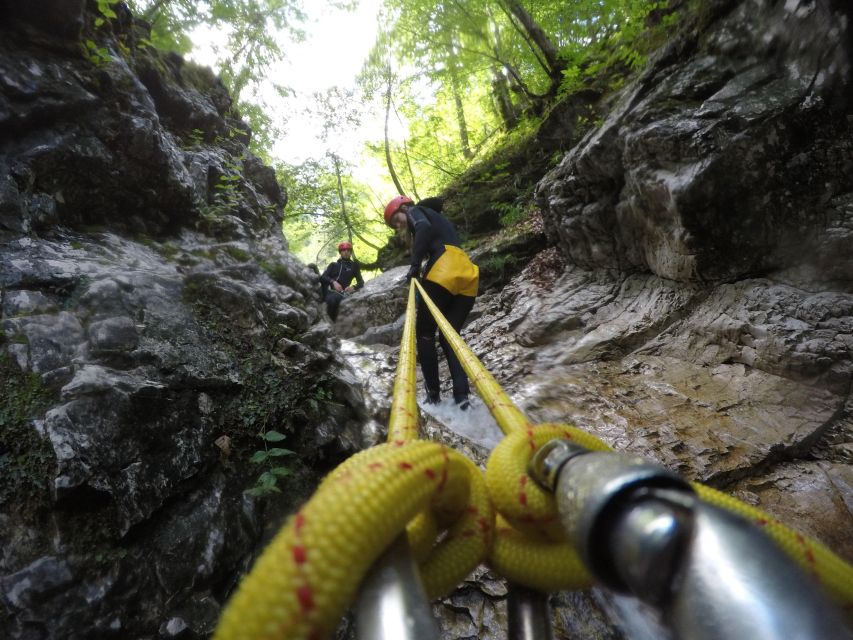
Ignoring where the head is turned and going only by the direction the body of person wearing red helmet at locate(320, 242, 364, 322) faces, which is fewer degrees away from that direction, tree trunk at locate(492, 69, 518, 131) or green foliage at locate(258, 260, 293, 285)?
the green foliage

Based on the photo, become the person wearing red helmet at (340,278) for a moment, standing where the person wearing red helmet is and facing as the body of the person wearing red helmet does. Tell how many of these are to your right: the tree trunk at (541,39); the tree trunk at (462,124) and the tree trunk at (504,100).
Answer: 0

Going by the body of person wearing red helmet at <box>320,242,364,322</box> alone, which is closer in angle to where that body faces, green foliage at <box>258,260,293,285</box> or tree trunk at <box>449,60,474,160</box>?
the green foliage

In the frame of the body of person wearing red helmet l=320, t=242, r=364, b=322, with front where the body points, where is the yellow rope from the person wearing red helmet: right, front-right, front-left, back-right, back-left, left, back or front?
front

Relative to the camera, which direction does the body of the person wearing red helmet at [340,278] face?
toward the camera

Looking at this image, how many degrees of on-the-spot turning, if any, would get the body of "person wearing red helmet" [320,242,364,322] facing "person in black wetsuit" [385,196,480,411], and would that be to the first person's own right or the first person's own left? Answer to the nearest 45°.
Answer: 0° — they already face them

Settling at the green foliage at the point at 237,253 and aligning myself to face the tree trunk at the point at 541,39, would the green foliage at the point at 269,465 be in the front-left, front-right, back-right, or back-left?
back-right

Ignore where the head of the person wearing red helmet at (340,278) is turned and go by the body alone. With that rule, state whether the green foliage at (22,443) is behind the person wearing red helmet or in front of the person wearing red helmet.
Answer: in front

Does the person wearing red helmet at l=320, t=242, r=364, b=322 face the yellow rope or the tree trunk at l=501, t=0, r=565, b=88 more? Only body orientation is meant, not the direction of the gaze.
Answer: the yellow rope

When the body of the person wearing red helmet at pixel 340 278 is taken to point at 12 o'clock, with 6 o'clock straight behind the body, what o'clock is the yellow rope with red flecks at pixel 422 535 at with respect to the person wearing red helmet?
The yellow rope with red flecks is roughly at 12 o'clock from the person wearing red helmet.

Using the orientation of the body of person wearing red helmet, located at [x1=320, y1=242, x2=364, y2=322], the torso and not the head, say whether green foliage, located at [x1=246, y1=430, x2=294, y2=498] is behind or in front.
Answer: in front

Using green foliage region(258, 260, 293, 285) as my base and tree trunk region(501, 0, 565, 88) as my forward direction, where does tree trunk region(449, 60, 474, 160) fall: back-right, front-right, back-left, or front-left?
front-left
